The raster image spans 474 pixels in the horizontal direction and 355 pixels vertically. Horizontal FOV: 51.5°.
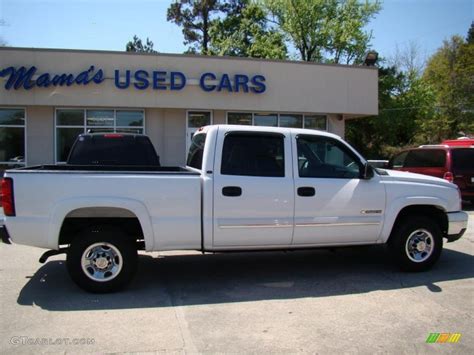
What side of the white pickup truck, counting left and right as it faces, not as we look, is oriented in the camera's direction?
right

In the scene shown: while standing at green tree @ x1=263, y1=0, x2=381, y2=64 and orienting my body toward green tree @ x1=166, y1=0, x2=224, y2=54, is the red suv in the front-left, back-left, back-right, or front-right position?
back-left

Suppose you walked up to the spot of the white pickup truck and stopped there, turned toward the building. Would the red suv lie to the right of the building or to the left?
right

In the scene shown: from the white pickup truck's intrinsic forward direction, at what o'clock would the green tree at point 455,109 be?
The green tree is roughly at 10 o'clock from the white pickup truck.

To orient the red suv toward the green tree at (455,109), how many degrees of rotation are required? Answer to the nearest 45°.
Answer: approximately 45° to its right

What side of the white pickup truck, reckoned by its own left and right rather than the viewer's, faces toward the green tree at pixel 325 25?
left

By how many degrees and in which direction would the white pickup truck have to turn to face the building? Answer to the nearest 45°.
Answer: approximately 90° to its left

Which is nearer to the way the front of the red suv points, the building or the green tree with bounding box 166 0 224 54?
the green tree

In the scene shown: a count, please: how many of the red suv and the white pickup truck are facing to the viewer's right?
1

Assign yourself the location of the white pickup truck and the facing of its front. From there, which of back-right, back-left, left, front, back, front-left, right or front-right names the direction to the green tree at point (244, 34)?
left

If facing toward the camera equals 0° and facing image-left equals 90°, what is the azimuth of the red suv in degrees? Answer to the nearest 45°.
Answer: approximately 135°

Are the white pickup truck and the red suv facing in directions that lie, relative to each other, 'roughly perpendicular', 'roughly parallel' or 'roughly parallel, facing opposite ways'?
roughly perpendicular
